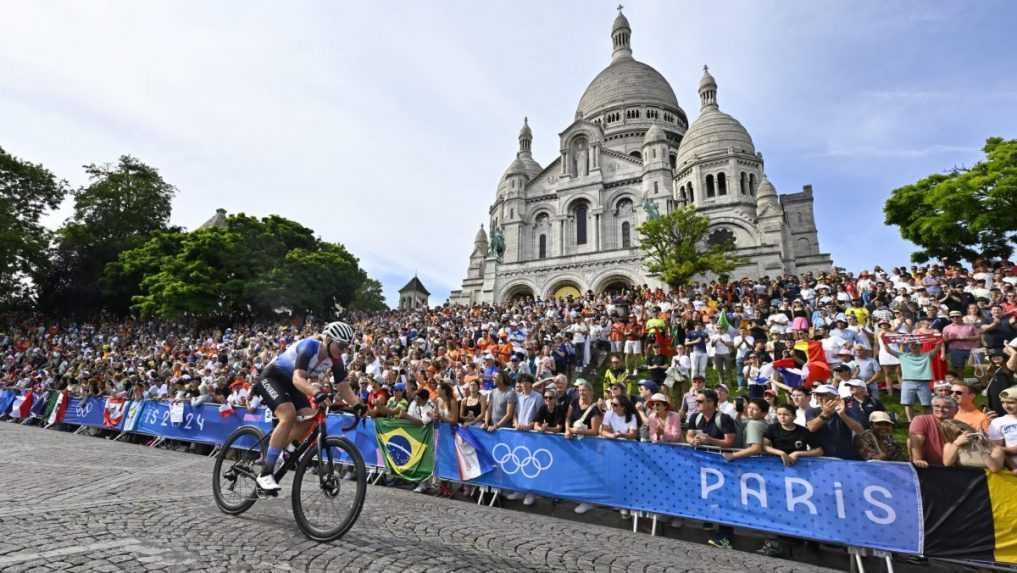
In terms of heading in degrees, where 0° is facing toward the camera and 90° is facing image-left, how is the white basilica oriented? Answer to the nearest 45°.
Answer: approximately 45°

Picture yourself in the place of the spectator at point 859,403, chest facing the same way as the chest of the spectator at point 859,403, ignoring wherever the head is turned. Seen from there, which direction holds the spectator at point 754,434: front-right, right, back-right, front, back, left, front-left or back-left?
front

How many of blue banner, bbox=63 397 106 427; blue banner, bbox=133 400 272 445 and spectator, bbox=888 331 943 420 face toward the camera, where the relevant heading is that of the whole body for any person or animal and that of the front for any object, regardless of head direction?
3

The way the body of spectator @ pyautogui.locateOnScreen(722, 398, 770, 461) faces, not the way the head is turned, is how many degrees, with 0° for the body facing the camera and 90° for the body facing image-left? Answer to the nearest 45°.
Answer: approximately 45°

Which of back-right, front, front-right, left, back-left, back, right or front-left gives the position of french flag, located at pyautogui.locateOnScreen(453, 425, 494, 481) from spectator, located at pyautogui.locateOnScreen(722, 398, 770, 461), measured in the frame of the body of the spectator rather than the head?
front-right

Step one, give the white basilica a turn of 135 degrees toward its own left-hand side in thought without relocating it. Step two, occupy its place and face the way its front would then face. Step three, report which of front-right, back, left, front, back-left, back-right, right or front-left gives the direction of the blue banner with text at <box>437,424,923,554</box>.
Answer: right

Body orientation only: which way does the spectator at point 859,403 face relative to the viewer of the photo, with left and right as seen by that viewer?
facing the viewer and to the left of the viewer

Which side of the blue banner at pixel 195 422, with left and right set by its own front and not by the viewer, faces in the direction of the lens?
front

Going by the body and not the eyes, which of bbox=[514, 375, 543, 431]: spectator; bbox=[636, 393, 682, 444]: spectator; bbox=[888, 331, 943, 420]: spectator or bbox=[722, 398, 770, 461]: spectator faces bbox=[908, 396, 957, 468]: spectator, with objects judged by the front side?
bbox=[888, 331, 943, 420]: spectator

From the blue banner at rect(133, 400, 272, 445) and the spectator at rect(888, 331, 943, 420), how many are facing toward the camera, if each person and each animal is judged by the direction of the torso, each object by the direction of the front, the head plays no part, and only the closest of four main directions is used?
2

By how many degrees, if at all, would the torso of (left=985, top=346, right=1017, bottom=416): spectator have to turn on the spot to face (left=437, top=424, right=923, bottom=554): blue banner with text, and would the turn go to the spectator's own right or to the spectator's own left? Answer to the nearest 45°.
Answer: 0° — they already face it

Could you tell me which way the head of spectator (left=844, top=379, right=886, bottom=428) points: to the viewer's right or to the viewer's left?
to the viewer's left

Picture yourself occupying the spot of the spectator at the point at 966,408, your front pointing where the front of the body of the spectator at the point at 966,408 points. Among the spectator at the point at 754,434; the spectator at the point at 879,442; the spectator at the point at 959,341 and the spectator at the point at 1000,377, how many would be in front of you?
2

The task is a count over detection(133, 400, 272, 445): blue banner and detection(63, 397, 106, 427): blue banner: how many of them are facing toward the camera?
2

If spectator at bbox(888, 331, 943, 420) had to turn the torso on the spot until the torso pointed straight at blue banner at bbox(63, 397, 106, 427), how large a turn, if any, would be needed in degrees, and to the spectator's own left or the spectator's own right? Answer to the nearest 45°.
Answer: approximately 90° to the spectator's own right

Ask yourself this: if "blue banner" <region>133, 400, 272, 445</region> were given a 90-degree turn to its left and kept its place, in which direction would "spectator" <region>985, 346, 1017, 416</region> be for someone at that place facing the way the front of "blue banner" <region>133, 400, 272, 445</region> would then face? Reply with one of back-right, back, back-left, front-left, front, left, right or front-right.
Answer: front-right
